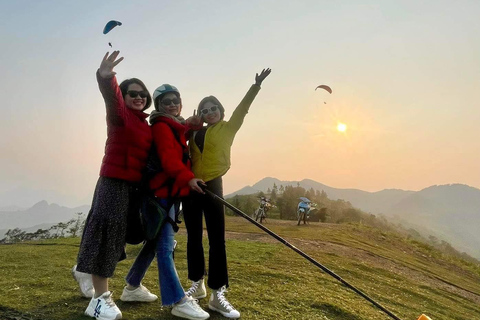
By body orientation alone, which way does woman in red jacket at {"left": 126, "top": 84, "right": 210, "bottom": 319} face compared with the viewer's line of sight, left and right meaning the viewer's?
facing the viewer and to the right of the viewer

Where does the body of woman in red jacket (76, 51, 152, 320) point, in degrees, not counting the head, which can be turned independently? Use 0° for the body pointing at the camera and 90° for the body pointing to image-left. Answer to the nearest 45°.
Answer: approximately 315°

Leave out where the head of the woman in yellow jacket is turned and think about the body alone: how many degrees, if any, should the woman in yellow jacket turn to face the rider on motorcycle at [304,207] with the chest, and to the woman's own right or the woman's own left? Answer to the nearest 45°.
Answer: approximately 180°

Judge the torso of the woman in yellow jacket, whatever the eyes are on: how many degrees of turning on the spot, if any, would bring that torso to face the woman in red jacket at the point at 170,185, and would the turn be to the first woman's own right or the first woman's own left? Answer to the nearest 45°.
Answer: approximately 45° to the first woman's own right

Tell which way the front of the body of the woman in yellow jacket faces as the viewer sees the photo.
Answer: toward the camera

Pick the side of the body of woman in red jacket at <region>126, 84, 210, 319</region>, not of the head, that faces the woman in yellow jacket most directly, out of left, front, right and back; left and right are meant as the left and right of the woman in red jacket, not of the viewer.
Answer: left

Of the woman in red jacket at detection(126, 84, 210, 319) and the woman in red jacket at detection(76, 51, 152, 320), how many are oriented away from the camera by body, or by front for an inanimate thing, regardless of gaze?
0

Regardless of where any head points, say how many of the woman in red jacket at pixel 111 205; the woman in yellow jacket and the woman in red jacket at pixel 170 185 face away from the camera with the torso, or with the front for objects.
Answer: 0

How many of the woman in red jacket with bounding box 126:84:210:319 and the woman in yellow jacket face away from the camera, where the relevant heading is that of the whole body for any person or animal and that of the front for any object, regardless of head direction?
0
